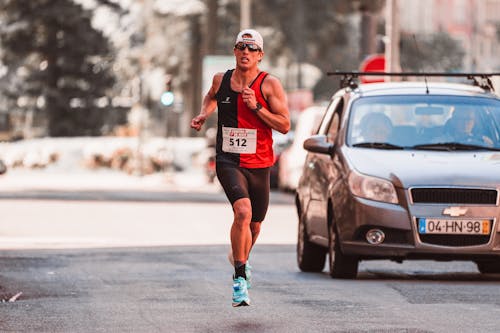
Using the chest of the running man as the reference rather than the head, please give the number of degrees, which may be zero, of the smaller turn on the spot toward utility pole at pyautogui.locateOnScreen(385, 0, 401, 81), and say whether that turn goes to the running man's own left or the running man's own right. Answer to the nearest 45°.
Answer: approximately 180°

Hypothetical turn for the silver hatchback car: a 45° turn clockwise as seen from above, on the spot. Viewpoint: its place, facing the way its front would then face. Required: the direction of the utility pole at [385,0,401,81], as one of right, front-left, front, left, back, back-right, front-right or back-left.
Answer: back-right

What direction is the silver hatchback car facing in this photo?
toward the camera

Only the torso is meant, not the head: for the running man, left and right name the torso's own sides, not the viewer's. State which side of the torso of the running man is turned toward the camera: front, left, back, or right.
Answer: front

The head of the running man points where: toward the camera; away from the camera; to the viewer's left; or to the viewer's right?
toward the camera
